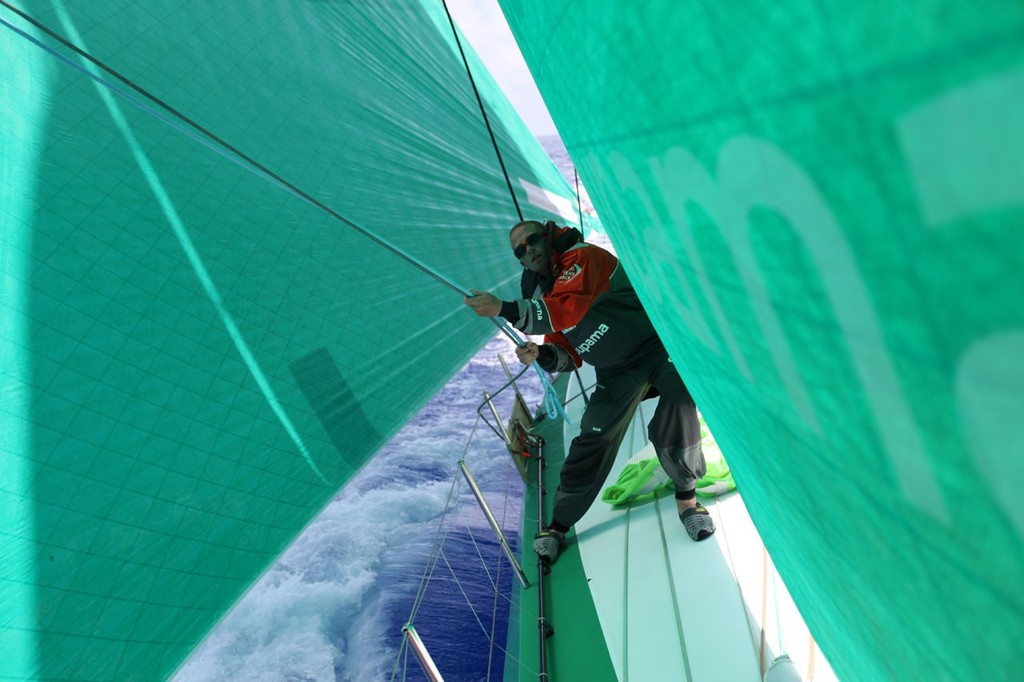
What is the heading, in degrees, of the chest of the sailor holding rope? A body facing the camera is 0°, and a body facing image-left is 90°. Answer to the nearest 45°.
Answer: approximately 45°
